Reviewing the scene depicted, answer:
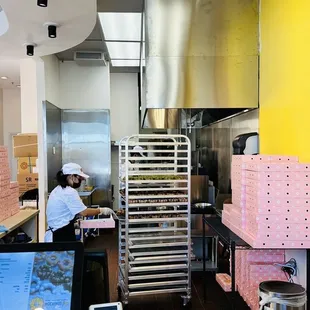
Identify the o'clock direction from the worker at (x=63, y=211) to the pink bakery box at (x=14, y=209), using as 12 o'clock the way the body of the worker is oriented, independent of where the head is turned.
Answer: The pink bakery box is roughly at 7 o'clock from the worker.

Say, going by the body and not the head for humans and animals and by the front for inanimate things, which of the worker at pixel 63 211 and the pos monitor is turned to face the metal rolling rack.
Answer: the worker

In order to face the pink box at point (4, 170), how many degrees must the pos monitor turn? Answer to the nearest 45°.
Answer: approximately 180°

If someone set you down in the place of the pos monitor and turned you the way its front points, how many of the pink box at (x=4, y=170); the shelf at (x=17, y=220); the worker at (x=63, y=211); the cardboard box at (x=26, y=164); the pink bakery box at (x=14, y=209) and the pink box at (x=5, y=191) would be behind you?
6

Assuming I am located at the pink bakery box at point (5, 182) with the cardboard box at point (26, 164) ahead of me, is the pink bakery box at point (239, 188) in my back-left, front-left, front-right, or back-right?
back-right

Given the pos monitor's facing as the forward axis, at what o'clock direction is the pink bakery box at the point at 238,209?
The pink bakery box is roughly at 8 o'clock from the pos monitor.

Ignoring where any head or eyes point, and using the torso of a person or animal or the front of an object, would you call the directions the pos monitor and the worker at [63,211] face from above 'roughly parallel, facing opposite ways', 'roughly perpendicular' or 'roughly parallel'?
roughly perpendicular

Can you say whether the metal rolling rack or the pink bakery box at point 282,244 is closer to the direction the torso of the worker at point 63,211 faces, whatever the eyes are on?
the metal rolling rack

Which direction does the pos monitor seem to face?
toward the camera

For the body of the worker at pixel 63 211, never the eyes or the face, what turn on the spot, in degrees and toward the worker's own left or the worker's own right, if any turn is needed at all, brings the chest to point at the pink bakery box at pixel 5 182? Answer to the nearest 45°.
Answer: approximately 180°

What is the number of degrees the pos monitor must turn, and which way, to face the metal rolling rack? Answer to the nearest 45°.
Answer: approximately 135° to its left

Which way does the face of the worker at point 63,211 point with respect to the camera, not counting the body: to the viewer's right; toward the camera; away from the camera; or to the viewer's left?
to the viewer's right

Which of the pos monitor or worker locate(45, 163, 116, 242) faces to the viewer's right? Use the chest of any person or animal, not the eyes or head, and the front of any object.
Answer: the worker

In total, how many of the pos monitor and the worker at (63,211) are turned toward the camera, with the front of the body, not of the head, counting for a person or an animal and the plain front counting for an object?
1

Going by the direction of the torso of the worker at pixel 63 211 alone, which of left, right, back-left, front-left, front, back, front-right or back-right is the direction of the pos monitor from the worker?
right

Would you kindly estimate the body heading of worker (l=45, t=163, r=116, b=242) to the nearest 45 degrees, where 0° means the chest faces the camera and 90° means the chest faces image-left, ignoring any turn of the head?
approximately 270°
